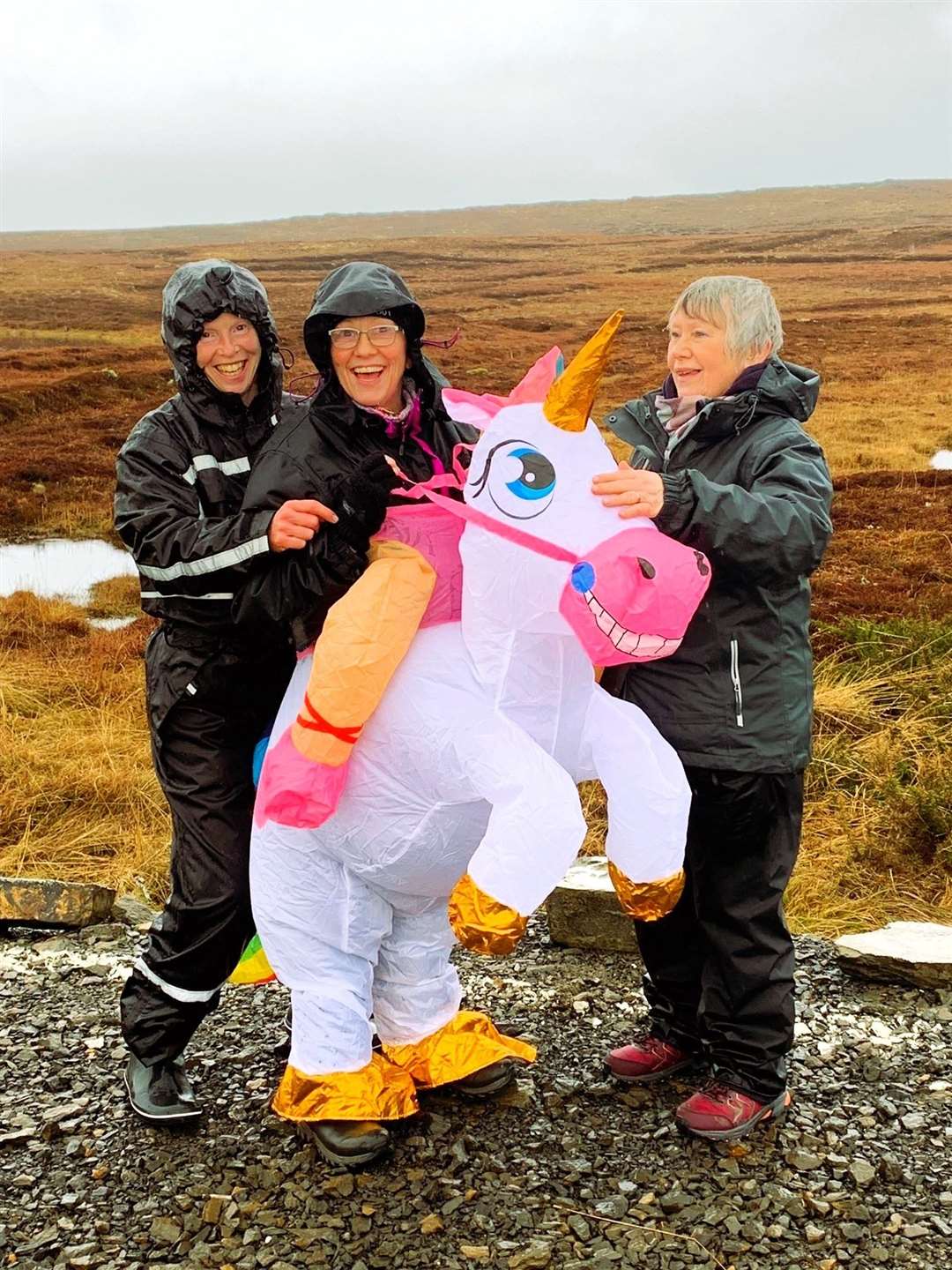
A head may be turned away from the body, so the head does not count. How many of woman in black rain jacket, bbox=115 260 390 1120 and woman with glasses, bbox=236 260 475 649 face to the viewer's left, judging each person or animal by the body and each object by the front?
0

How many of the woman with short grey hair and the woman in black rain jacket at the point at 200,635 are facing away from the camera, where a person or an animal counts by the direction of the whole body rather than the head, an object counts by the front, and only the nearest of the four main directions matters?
0

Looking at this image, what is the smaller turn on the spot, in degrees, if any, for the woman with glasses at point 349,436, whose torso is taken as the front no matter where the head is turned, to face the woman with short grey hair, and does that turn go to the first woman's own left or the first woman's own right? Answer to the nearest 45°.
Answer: approximately 45° to the first woman's own left

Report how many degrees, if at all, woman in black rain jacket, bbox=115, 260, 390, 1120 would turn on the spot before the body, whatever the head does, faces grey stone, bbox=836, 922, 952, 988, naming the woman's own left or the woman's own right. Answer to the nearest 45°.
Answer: approximately 45° to the woman's own left

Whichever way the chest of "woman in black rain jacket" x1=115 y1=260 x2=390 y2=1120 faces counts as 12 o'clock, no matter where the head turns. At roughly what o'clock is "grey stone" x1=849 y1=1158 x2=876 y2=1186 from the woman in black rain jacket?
The grey stone is roughly at 11 o'clock from the woman in black rain jacket.

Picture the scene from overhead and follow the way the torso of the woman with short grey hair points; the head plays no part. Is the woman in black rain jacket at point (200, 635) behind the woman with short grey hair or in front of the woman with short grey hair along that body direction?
in front

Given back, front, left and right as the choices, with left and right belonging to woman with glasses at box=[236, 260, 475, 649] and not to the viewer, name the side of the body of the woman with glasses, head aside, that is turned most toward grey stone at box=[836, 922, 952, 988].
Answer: left

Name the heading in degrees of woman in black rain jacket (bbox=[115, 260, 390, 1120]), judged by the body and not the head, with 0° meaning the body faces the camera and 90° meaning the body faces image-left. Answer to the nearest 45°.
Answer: approximately 315°
